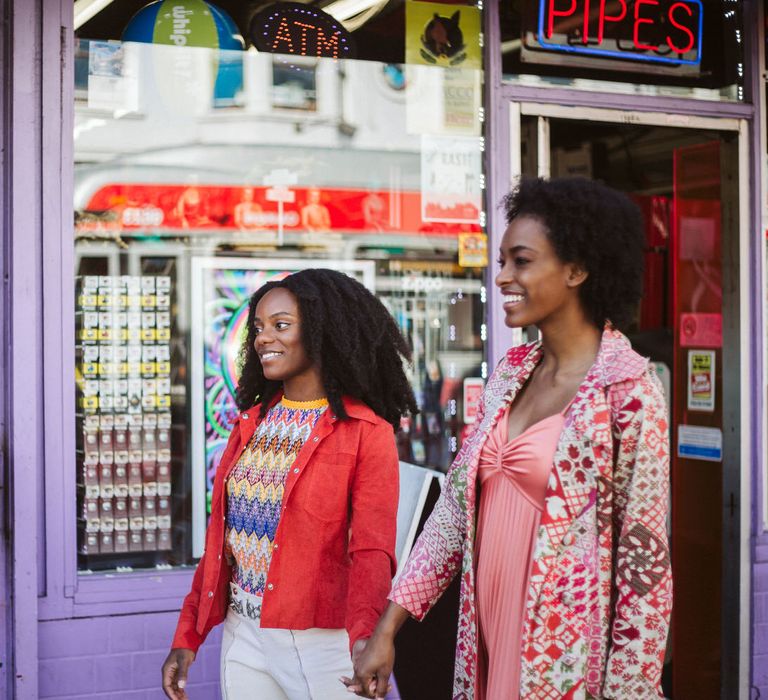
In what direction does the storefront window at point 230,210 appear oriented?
toward the camera

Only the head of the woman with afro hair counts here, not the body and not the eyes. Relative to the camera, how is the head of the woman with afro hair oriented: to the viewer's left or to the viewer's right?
to the viewer's left

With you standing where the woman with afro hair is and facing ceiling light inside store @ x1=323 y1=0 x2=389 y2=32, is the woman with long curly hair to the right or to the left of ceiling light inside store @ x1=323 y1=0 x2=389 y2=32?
left

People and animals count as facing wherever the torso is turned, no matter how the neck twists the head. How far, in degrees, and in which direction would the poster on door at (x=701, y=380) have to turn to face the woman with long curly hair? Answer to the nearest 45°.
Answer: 0° — it already faces them

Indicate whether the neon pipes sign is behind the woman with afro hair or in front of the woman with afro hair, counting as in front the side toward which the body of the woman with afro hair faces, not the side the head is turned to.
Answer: behind

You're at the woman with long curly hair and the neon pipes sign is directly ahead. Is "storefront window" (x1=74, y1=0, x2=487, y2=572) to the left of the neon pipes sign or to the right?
left

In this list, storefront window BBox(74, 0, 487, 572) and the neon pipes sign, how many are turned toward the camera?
2

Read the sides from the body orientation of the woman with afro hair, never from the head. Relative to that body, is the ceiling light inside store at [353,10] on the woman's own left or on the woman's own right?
on the woman's own right

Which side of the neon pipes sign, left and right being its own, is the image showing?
front

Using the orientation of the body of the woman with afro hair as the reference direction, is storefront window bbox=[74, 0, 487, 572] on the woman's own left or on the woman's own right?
on the woman's own right

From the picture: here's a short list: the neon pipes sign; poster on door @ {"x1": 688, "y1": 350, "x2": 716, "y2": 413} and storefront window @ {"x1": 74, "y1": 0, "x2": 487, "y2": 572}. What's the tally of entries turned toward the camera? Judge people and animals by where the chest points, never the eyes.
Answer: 3

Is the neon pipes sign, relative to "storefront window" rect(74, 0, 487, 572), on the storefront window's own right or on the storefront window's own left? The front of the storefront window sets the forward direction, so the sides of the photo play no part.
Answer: on the storefront window's own left

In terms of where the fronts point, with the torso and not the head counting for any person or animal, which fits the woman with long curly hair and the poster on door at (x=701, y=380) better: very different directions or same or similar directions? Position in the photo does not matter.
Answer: same or similar directions

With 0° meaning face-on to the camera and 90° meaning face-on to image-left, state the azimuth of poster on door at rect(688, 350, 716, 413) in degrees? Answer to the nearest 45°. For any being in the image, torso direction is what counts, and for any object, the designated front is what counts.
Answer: approximately 0°

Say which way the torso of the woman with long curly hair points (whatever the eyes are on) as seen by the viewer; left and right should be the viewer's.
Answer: facing the viewer and to the left of the viewer
